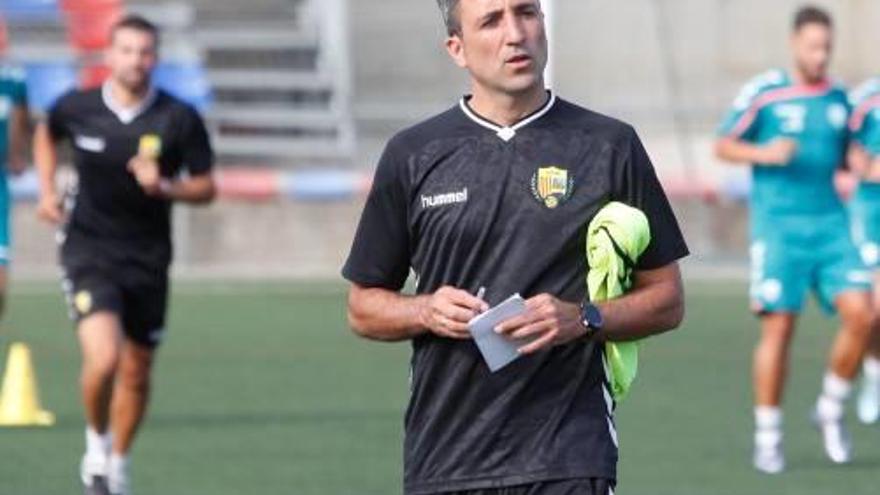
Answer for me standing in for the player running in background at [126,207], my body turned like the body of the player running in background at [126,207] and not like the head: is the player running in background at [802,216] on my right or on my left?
on my left

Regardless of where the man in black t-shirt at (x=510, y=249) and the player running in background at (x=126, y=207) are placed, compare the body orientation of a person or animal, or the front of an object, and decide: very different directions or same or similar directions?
same or similar directions

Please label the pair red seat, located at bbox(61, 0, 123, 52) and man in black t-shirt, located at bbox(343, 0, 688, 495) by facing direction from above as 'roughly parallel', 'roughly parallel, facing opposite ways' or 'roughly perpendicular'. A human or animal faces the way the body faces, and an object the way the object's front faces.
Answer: roughly parallel

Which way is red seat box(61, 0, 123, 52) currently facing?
toward the camera

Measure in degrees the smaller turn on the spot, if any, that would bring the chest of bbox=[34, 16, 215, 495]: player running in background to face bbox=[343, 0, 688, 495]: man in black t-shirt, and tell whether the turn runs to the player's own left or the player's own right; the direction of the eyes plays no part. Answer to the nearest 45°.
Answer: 0° — they already face them

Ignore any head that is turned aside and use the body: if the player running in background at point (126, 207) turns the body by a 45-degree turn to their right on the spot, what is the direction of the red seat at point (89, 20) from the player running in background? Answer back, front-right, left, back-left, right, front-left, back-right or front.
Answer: back-right

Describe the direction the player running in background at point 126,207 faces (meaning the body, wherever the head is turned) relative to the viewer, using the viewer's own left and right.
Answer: facing the viewer

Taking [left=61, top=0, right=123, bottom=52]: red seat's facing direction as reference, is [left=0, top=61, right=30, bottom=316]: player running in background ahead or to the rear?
ahead

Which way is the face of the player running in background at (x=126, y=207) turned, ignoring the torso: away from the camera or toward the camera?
toward the camera
